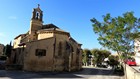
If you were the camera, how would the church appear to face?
facing away from the viewer and to the left of the viewer

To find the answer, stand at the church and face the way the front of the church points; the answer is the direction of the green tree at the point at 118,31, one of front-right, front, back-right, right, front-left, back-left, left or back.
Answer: back
